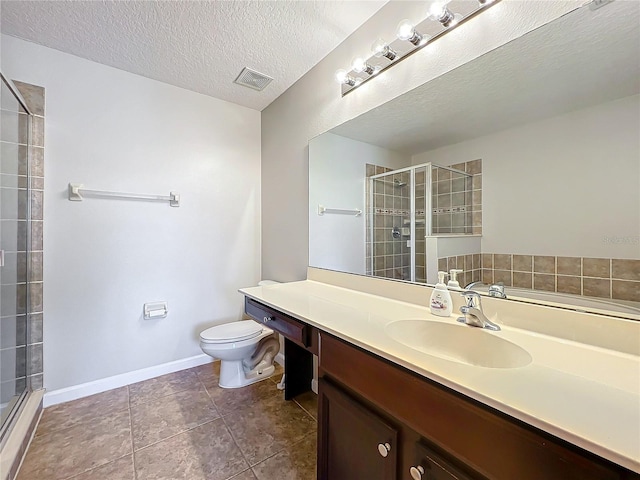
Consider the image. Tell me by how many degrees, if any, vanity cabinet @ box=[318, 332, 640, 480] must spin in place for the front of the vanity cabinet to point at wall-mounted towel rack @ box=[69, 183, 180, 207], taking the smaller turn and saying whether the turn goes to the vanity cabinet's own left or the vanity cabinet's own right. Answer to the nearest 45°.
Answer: approximately 45° to the vanity cabinet's own right

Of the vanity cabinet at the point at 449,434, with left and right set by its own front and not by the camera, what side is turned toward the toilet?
right

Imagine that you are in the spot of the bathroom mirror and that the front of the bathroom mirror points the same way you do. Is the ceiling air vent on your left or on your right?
on your right

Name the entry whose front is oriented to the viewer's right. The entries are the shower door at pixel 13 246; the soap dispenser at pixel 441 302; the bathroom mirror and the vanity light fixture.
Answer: the shower door

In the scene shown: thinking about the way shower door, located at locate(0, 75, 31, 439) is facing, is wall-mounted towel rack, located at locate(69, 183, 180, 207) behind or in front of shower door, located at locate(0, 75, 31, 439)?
in front

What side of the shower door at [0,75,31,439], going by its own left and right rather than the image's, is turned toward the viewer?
right

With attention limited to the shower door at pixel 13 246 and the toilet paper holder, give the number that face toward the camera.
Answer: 1

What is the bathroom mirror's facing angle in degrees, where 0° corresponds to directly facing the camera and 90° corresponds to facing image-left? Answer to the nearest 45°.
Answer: approximately 45°
